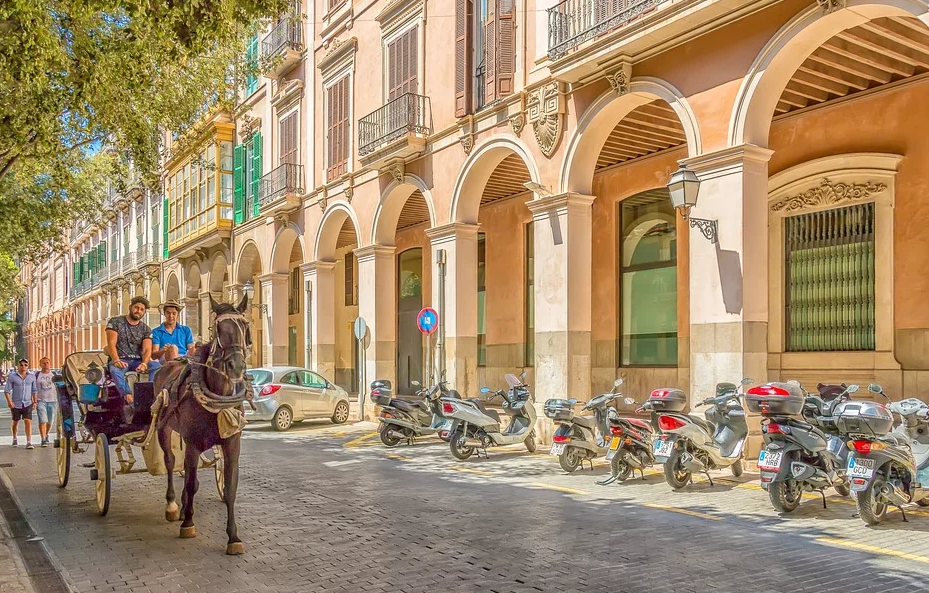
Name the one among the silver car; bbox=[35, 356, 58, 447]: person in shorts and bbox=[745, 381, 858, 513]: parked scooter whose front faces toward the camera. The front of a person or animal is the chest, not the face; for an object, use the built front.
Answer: the person in shorts

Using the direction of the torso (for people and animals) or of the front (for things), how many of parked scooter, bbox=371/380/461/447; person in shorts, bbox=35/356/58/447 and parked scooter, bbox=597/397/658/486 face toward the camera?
1

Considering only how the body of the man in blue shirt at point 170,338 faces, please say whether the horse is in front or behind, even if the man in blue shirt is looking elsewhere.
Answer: in front

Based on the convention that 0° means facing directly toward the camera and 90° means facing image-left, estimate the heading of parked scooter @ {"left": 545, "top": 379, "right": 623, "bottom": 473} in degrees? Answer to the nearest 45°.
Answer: approximately 225°

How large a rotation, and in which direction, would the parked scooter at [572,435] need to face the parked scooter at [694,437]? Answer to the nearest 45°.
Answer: approximately 90° to its right

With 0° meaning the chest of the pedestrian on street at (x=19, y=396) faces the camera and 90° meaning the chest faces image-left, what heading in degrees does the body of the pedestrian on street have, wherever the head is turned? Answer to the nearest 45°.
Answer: approximately 0°

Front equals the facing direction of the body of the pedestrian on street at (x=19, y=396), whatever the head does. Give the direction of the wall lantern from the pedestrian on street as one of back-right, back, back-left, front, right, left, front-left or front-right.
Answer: front-left

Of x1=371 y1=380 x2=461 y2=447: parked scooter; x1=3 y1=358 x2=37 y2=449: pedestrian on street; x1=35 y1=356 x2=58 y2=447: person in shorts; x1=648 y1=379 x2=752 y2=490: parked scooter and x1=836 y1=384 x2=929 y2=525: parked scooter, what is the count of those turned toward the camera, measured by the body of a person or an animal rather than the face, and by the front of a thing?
2

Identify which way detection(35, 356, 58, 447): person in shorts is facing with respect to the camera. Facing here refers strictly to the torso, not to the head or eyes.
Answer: toward the camera
